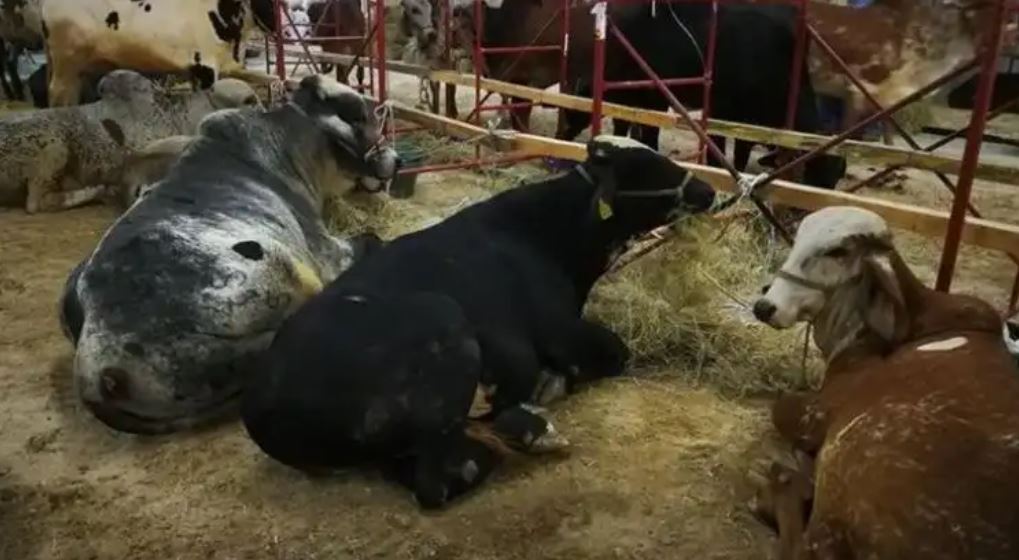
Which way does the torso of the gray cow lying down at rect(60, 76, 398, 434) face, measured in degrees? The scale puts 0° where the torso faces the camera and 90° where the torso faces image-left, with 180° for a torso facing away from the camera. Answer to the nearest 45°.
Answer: approximately 225°

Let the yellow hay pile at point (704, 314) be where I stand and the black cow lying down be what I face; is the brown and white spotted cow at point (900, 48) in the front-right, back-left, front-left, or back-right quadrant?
back-right

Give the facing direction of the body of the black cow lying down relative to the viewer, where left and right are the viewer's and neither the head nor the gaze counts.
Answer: facing away from the viewer and to the right of the viewer

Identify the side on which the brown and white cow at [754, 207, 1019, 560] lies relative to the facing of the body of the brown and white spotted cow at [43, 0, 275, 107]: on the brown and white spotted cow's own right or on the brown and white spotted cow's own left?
on the brown and white spotted cow's own right

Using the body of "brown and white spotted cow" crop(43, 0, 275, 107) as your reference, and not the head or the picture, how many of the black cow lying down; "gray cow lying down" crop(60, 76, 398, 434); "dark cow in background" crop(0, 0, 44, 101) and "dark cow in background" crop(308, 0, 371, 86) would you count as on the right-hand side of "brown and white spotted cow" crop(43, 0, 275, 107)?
2

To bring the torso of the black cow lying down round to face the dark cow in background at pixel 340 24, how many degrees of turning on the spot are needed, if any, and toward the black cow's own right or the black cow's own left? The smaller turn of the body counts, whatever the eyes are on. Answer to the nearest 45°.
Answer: approximately 45° to the black cow's own left

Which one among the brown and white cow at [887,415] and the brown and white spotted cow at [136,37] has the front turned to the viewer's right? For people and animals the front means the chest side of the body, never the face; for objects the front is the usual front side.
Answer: the brown and white spotted cow

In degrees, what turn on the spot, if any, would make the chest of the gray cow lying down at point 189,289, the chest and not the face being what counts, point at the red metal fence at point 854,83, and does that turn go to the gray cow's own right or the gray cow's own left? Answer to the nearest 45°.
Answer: approximately 45° to the gray cow's own right

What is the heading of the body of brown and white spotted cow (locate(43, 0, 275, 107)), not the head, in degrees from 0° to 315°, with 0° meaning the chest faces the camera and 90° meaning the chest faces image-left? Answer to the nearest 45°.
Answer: approximately 270°

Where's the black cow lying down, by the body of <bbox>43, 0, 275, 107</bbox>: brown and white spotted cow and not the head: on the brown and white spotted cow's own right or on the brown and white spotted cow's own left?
on the brown and white spotted cow's own right

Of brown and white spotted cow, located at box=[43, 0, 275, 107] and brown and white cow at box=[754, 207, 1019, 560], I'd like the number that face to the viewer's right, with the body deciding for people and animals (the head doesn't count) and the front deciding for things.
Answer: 1
